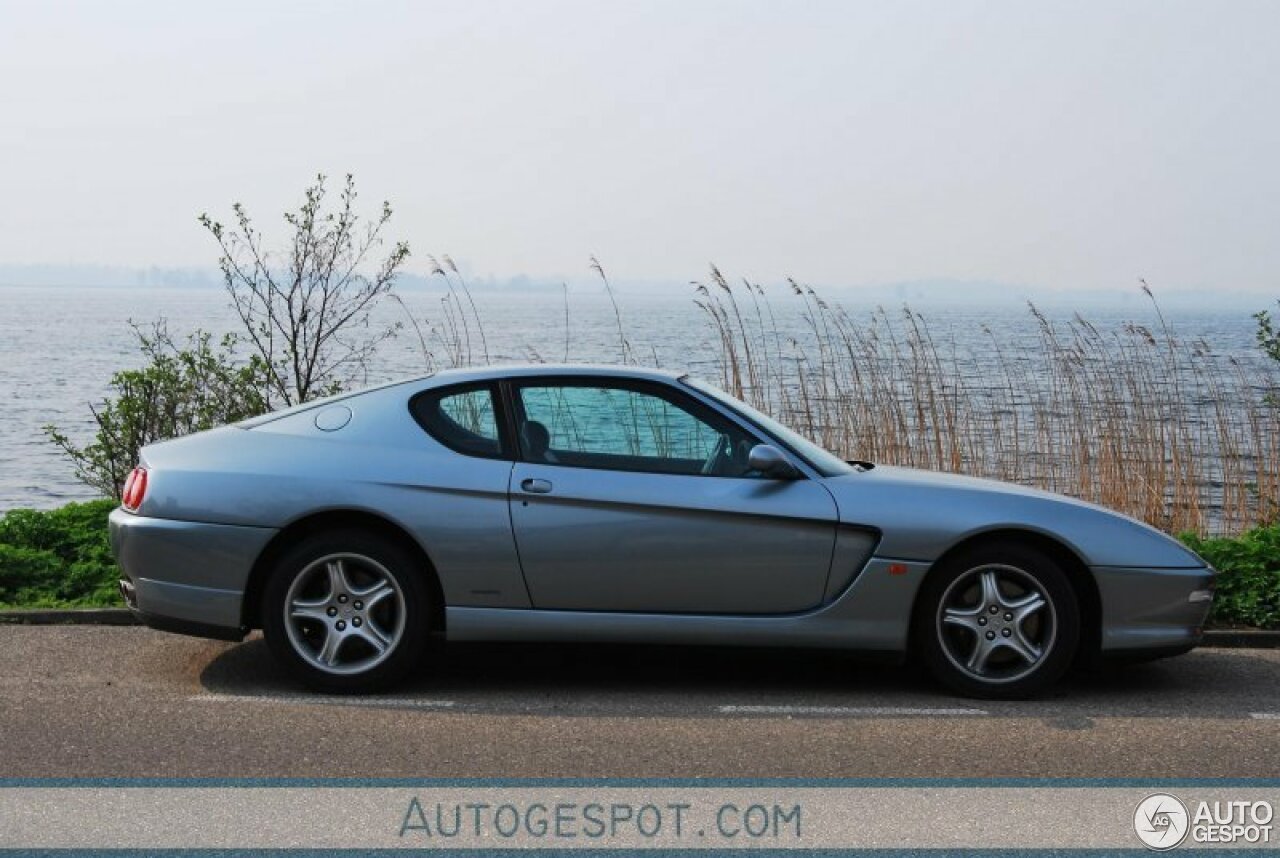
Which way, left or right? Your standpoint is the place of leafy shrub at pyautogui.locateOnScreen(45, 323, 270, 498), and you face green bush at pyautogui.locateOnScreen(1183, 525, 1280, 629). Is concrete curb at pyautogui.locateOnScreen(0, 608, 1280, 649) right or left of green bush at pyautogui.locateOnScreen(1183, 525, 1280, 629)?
right

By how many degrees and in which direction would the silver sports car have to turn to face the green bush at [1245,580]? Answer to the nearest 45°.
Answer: approximately 45° to its left

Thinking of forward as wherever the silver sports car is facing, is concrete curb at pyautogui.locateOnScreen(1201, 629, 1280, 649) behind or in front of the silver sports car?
in front

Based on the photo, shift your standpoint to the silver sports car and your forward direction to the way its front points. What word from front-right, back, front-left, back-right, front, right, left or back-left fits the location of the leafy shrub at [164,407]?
back-left

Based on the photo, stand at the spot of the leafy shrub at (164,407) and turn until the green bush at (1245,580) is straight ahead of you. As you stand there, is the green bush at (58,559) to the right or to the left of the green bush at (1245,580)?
right

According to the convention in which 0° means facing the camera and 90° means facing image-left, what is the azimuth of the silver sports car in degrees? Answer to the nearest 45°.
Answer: approximately 270°
